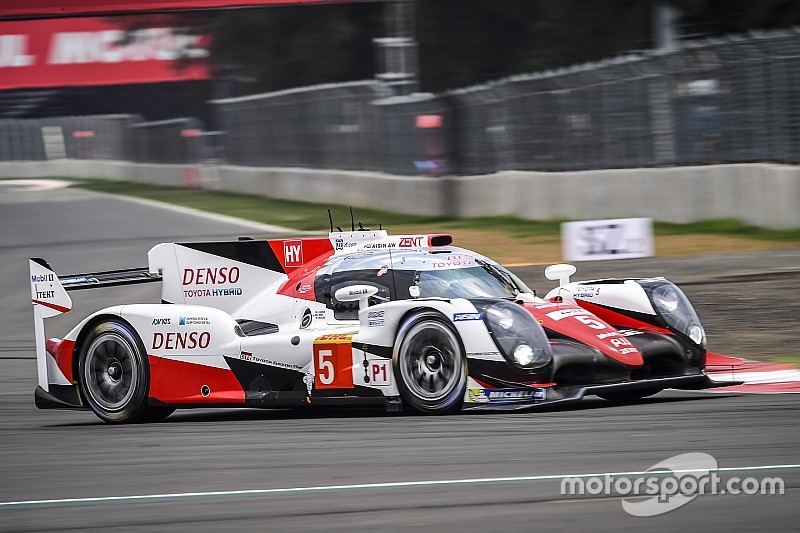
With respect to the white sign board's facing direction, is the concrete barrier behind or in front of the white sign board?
behind

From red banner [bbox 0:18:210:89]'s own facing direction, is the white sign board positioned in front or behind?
in front

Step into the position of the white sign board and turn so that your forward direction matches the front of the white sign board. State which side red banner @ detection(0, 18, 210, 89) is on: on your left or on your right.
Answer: on your right

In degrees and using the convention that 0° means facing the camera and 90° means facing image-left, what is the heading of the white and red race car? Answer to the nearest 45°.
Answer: approximately 315°

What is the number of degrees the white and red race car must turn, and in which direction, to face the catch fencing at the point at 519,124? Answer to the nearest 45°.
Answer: approximately 135° to its left

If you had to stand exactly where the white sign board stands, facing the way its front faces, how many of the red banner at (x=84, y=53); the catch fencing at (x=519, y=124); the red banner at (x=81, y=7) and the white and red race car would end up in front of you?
1

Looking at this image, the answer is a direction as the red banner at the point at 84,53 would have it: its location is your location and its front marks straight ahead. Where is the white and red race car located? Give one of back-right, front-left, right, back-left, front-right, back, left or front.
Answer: front

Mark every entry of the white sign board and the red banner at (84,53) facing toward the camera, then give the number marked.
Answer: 2

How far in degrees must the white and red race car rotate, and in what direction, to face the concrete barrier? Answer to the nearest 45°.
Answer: approximately 135° to its left

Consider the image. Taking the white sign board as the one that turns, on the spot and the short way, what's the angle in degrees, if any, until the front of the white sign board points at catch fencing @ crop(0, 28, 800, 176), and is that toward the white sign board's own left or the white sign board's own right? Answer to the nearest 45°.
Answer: approximately 180°

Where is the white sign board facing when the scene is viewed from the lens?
facing the viewer

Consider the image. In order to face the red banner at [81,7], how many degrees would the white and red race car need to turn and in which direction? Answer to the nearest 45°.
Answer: approximately 135° to its left

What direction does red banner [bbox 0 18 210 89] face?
toward the camera
